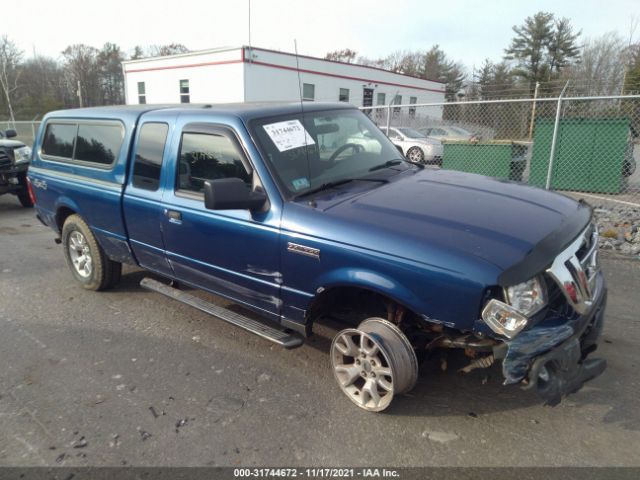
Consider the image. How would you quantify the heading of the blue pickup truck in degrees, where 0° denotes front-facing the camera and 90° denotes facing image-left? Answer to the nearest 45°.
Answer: approximately 315°

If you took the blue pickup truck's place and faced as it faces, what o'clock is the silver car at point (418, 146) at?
The silver car is roughly at 8 o'clock from the blue pickup truck.

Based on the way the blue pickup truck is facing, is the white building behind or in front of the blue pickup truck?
behind

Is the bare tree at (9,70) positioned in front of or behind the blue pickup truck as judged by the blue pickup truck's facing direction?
behind
